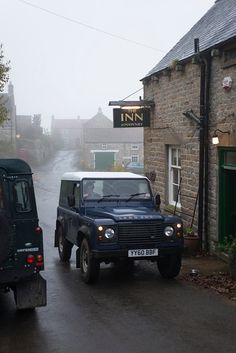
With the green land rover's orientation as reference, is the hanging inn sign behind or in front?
in front

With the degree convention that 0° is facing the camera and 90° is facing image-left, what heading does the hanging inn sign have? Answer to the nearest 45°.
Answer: approximately 0°

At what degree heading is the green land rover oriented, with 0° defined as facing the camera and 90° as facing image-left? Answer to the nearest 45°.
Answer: approximately 180°

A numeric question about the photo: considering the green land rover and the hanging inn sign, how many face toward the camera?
1

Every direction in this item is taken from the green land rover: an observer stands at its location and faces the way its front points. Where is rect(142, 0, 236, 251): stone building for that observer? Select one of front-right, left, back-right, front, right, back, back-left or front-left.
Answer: front-right

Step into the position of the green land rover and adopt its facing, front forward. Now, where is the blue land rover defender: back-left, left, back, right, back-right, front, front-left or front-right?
front-right

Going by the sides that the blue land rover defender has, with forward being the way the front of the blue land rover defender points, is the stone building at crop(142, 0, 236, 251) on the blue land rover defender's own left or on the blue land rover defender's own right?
on the blue land rover defender's own left

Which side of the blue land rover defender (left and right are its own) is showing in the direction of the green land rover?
right

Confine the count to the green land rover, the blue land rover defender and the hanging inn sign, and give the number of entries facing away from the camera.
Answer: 1

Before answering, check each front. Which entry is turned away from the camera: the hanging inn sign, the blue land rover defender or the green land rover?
the green land rover

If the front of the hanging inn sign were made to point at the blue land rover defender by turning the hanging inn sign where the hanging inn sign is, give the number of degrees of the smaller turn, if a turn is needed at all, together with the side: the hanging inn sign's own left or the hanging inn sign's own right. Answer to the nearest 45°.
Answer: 0° — it already faces it

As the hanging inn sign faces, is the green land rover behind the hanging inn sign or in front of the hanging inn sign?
in front

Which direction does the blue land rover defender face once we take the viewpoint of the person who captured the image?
facing the viewer and to the right of the viewer

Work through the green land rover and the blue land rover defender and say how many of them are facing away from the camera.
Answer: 1
